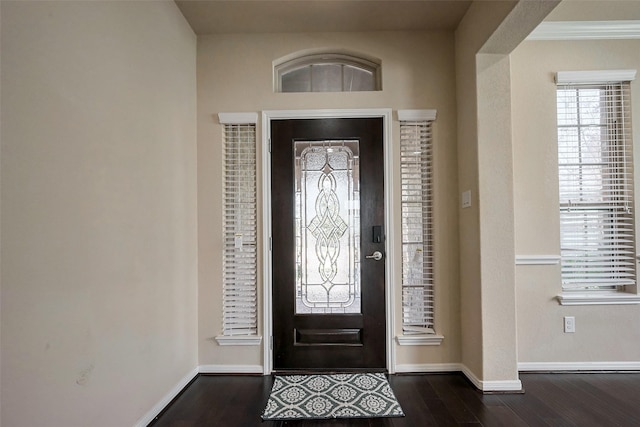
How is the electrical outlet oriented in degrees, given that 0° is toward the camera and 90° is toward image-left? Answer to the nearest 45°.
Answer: approximately 0°

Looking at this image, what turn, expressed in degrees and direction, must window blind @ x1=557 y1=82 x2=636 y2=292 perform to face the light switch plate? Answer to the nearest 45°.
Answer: approximately 45° to its right

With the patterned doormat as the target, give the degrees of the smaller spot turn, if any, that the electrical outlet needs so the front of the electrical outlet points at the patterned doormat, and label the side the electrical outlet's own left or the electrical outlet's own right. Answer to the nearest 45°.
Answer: approximately 45° to the electrical outlet's own right

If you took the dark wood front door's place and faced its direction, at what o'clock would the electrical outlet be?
The electrical outlet is roughly at 9 o'clock from the dark wood front door.

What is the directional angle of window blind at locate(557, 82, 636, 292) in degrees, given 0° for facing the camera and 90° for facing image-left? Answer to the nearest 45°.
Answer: approximately 0°

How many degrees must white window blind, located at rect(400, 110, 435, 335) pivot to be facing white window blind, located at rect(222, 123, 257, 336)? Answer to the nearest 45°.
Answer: approximately 90° to its right
